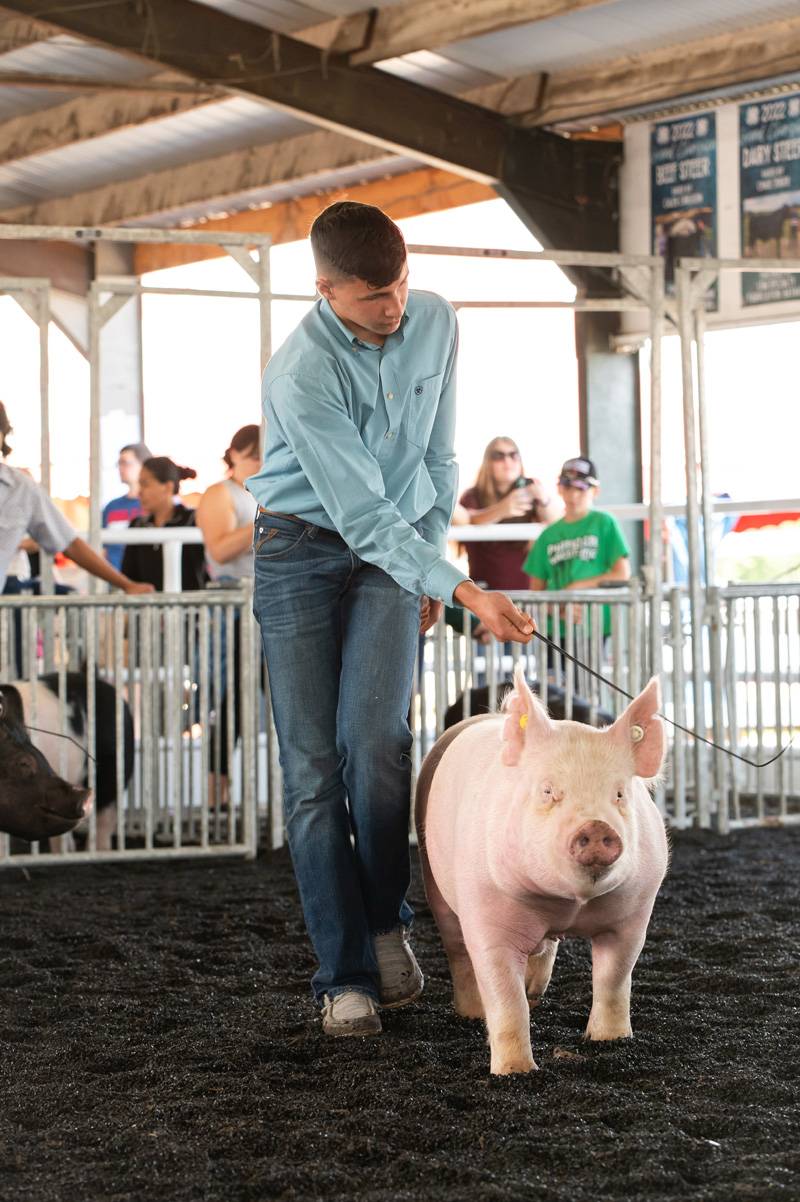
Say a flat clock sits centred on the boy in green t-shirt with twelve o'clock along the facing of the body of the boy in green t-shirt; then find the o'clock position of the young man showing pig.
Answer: The young man showing pig is roughly at 12 o'clock from the boy in green t-shirt.

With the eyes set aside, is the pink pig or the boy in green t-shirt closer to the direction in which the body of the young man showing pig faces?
the pink pig

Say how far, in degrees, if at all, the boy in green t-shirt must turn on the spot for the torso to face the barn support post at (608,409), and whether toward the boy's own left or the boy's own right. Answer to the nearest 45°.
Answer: approximately 180°

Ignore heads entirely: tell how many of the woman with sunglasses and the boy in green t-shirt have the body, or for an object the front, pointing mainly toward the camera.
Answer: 2

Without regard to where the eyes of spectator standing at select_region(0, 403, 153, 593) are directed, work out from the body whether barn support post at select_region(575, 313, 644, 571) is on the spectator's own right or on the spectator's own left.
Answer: on the spectator's own left

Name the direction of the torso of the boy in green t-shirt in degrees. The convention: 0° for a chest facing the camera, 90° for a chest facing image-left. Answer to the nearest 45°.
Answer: approximately 0°

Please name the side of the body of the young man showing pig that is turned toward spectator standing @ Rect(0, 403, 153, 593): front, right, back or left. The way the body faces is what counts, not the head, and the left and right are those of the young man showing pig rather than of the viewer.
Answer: back

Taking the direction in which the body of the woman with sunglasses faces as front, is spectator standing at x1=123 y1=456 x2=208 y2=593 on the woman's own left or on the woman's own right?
on the woman's own right

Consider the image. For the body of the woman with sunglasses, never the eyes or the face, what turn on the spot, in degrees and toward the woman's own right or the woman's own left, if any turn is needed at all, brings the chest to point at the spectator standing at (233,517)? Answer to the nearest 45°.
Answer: approximately 45° to the woman's own right

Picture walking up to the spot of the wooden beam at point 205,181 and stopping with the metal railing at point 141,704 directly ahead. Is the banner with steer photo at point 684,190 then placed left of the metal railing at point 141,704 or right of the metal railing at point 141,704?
left
